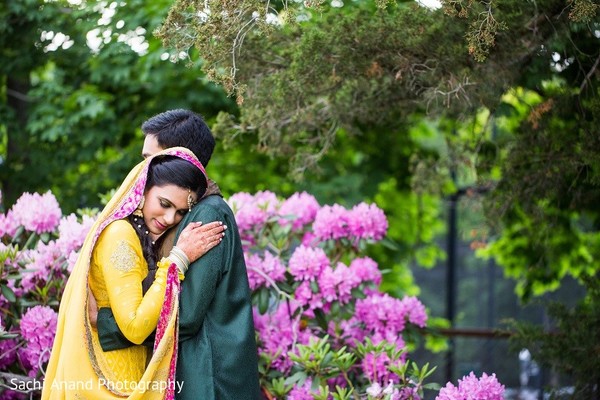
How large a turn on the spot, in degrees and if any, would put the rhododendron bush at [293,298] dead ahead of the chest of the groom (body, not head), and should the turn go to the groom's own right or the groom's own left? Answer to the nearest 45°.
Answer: approximately 90° to the groom's own right

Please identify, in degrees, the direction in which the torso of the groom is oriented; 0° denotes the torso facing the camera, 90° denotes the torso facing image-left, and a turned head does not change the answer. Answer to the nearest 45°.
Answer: approximately 90°
